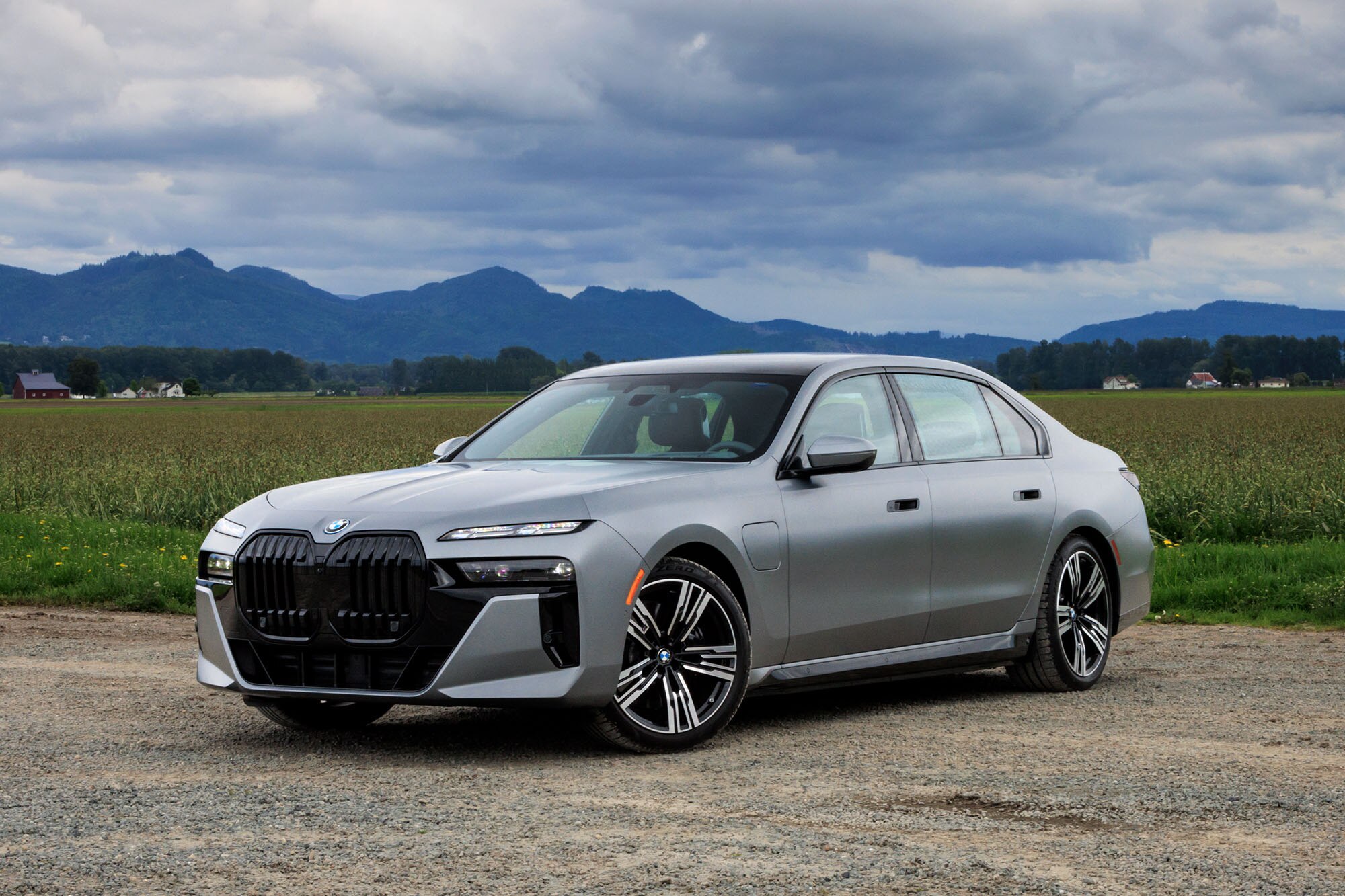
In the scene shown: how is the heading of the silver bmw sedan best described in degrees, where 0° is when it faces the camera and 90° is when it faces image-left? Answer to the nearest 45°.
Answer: approximately 45°
